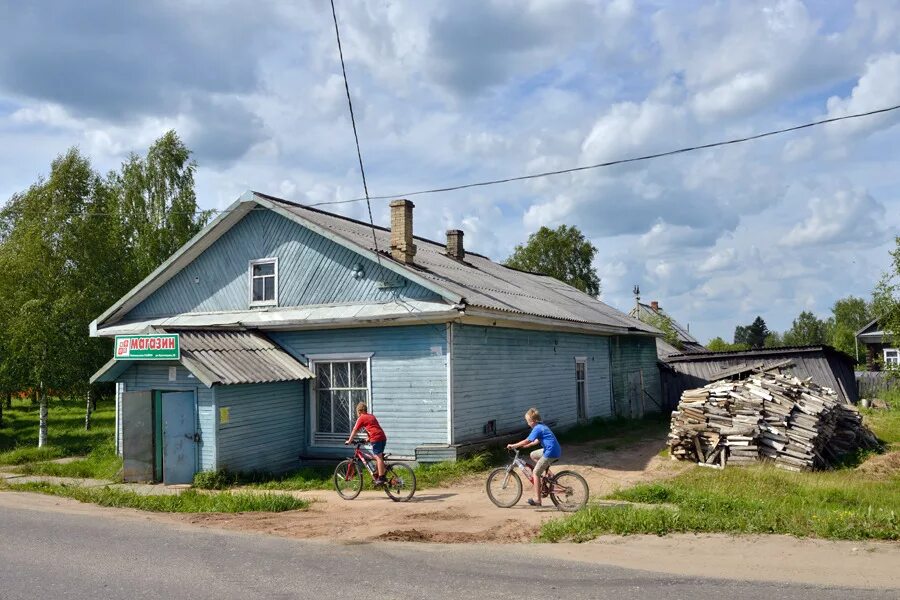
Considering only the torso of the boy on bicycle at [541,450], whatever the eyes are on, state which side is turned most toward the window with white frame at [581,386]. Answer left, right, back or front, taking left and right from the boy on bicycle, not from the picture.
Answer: right

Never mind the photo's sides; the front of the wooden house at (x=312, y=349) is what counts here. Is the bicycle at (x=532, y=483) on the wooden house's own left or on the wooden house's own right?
on the wooden house's own left

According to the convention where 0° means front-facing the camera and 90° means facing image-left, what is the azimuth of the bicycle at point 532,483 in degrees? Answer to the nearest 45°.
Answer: approximately 90°

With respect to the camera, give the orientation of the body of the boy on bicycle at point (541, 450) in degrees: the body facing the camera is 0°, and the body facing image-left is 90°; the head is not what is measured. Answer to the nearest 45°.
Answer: approximately 90°

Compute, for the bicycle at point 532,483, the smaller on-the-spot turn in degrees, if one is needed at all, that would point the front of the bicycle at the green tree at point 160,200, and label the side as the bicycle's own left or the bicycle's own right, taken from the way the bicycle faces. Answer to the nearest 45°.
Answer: approximately 45° to the bicycle's own right

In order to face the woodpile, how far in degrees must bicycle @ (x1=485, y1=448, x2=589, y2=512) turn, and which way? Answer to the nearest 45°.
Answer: approximately 135° to its right

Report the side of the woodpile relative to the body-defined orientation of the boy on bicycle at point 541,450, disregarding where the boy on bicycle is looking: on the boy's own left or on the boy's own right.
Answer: on the boy's own right

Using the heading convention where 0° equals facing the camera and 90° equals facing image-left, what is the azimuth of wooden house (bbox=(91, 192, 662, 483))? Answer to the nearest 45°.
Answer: approximately 45°

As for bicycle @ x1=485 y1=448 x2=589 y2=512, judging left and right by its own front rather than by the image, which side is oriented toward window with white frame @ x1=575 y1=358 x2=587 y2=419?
right
